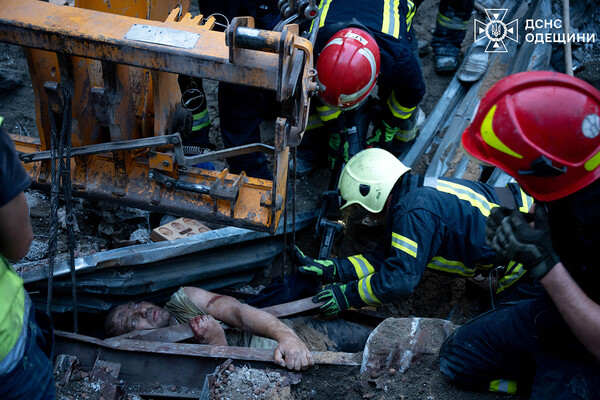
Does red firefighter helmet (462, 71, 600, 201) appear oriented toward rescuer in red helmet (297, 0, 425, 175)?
no

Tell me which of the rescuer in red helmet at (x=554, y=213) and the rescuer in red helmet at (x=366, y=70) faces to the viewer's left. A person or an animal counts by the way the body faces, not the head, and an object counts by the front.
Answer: the rescuer in red helmet at (x=554, y=213)

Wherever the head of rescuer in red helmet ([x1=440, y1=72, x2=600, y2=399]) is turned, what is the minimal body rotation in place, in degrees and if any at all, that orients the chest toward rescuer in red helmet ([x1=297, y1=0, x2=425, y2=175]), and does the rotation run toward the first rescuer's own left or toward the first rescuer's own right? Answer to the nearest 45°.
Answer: approximately 45° to the first rescuer's own right

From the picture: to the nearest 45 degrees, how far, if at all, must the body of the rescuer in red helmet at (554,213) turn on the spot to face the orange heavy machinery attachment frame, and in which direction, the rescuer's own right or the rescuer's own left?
0° — they already face it

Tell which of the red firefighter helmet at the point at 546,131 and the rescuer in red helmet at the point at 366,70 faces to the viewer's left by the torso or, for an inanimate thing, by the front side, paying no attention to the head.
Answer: the red firefighter helmet

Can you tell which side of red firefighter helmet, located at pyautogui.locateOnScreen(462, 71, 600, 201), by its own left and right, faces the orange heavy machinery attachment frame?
front

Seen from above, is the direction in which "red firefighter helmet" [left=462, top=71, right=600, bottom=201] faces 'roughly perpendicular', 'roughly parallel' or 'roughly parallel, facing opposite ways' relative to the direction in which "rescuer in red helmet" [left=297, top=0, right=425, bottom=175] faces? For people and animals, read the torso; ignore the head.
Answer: roughly perpendicular

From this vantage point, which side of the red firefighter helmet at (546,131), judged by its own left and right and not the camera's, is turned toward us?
left

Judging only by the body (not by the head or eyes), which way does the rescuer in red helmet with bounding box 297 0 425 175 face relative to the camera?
toward the camera

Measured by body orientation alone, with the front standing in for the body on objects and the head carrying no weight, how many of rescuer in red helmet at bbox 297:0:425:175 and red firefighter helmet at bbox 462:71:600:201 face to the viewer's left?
1

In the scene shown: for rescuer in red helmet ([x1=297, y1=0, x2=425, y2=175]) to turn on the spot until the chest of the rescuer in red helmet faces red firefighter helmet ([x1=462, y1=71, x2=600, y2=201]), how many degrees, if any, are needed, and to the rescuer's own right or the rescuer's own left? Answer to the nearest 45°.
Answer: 0° — they already face it

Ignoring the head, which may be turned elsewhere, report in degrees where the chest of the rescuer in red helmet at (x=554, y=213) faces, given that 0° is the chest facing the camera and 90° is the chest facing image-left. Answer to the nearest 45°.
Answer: approximately 90°
